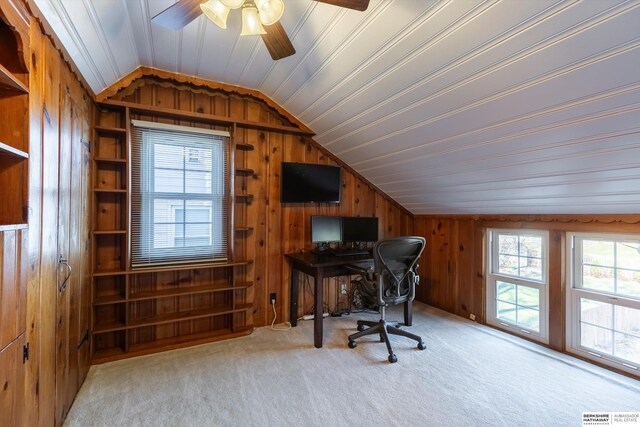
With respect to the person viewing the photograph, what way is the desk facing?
facing the viewer and to the right of the viewer

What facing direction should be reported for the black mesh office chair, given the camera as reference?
facing away from the viewer and to the left of the viewer

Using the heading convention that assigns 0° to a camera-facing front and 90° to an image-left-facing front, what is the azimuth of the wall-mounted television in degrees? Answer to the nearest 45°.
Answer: approximately 315°

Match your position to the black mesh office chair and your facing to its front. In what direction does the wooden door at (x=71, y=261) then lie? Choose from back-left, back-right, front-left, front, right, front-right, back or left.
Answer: left

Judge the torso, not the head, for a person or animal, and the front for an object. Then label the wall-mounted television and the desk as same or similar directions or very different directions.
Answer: same or similar directions

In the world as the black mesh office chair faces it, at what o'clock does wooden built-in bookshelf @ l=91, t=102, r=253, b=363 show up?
The wooden built-in bookshelf is roughly at 10 o'clock from the black mesh office chair.

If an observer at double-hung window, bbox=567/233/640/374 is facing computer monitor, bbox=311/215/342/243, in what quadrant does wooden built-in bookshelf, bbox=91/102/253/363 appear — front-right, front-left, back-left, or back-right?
front-left

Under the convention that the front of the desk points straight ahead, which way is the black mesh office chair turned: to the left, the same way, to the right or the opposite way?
the opposite way

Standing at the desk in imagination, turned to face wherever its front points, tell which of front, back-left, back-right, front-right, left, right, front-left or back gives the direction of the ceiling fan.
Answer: front-right

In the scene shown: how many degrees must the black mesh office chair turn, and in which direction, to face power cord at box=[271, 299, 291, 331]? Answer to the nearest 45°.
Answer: approximately 45° to its left

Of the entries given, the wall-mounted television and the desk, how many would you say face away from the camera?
0

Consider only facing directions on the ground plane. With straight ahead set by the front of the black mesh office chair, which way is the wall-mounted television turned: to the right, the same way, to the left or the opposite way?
the opposite way

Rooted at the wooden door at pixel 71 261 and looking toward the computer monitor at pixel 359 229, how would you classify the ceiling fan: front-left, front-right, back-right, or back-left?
front-right

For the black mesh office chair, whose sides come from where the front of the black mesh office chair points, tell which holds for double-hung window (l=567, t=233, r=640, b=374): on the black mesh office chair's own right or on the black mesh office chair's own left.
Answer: on the black mesh office chair's own right

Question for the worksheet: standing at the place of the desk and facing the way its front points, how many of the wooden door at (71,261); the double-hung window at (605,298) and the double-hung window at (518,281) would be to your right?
1

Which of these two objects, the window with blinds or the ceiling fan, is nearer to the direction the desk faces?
the ceiling fan

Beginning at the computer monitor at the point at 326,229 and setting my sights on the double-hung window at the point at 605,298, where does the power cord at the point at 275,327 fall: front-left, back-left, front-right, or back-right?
back-right

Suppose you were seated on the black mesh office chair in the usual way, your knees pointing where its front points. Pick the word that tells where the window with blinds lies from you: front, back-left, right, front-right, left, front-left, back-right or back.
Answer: front-left

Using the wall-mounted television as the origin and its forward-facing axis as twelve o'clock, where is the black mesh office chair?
The black mesh office chair is roughly at 12 o'clock from the wall-mounted television.

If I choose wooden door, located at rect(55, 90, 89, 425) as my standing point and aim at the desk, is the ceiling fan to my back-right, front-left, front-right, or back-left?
front-right
